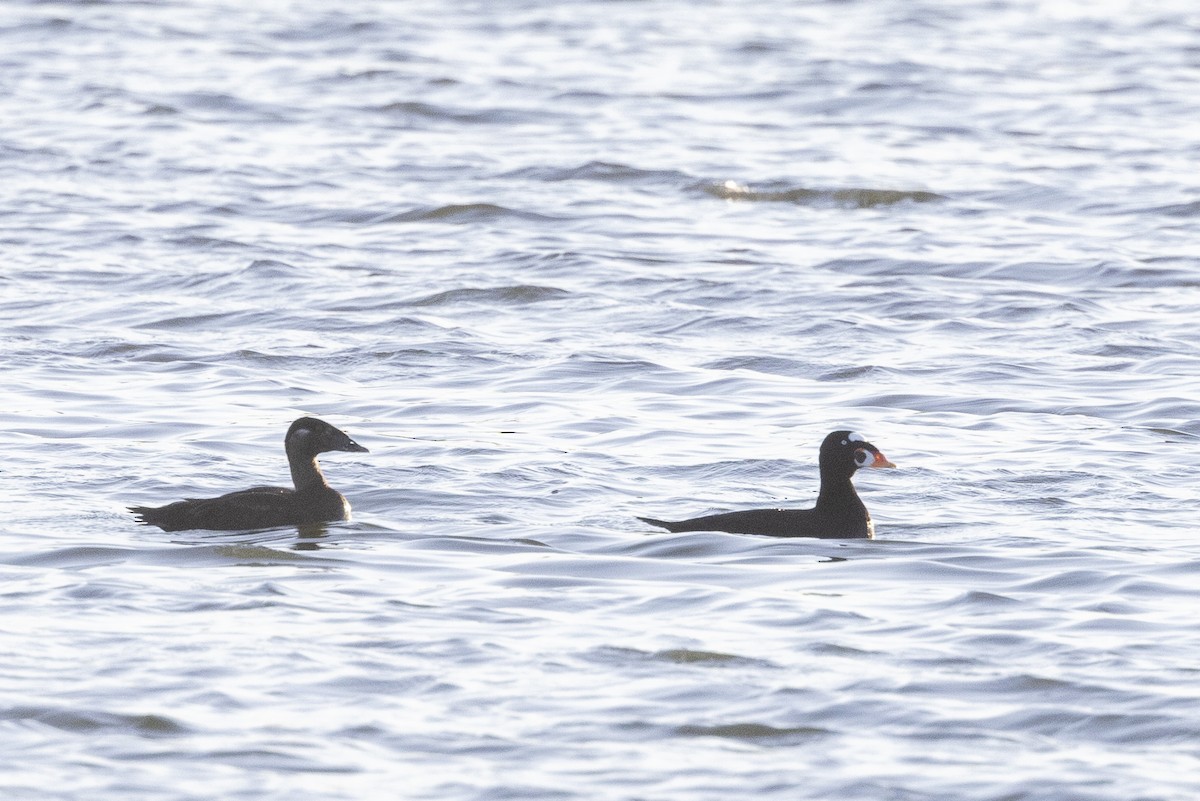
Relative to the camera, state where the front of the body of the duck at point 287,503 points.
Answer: to the viewer's right

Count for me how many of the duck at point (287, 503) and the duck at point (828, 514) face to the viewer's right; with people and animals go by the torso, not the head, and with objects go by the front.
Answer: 2

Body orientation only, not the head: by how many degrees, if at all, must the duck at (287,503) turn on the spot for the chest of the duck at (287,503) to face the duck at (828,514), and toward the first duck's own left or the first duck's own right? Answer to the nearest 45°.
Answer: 0° — it already faces it

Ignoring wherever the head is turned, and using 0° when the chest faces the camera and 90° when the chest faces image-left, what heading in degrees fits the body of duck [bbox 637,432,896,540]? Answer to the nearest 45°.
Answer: approximately 270°

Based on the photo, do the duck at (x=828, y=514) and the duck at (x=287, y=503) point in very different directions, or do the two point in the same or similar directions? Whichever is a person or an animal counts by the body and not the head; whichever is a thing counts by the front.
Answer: same or similar directions

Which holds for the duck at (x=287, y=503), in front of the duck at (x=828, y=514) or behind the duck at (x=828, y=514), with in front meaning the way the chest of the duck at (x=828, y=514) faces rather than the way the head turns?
behind
